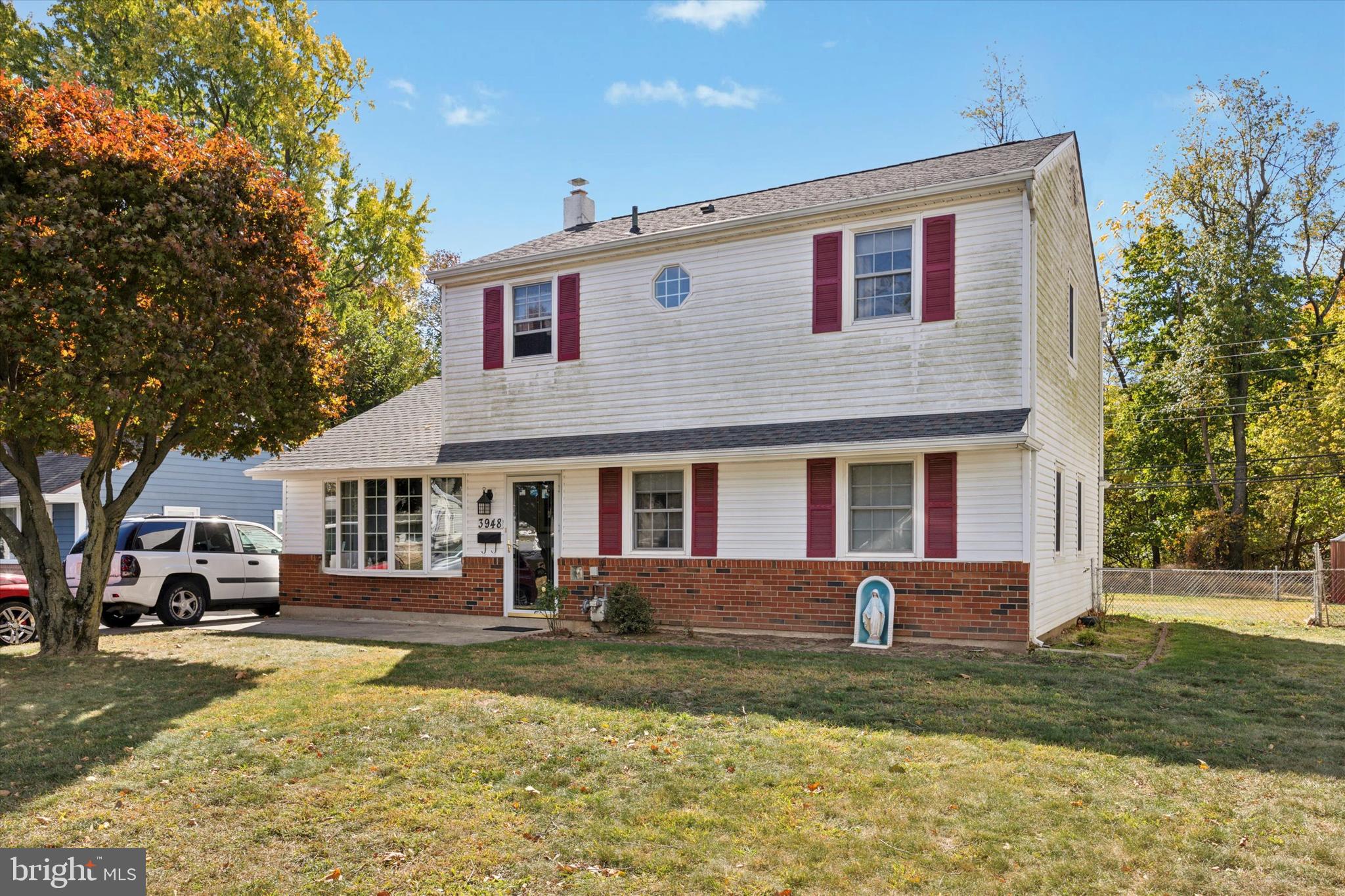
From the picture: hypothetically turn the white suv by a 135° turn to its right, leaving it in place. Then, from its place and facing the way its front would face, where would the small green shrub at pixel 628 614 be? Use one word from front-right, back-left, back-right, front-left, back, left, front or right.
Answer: front-left

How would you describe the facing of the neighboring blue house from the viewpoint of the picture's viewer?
facing the viewer and to the left of the viewer

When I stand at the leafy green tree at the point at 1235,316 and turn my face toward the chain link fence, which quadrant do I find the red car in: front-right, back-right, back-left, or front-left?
front-right

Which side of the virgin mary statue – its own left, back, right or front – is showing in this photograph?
front

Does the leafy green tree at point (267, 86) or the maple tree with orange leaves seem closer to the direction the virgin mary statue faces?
the maple tree with orange leaves

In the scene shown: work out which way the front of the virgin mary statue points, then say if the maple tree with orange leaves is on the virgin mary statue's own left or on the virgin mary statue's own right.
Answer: on the virgin mary statue's own right

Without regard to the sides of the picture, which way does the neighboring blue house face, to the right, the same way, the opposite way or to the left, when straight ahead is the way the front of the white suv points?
the opposite way

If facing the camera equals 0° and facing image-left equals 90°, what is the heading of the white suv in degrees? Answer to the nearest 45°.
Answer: approximately 225°

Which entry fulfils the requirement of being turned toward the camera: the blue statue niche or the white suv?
the blue statue niche

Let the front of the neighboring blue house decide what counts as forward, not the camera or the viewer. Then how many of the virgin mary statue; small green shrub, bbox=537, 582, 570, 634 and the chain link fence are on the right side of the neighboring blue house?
0

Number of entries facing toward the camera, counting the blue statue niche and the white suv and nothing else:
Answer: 1

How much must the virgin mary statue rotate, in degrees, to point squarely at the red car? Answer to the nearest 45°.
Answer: approximately 90° to its right
